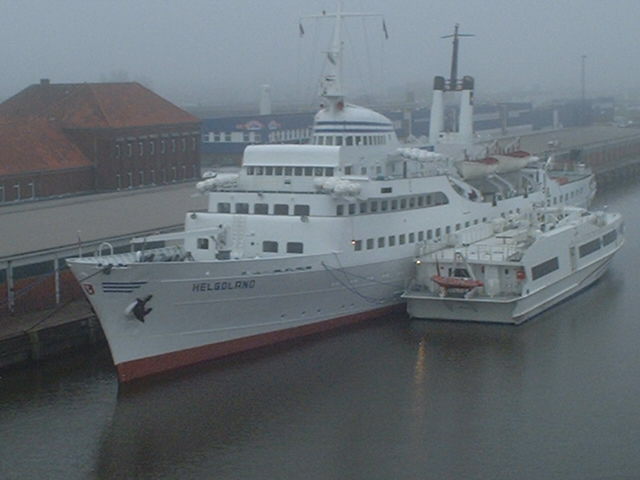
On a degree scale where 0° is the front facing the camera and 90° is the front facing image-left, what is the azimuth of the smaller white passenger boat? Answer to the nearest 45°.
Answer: approximately 225°

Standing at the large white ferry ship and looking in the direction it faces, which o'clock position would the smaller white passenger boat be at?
The smaller white passenger boat is roughly at 7 o'clock from the large white ferry ship.

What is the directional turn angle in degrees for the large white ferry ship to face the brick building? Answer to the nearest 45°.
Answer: approximately 90° to its right

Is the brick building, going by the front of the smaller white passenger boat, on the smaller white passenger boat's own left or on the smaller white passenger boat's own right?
on the smaller white passenger boat's own left

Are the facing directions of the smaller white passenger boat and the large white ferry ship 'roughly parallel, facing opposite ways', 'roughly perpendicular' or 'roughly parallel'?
roughly parallel, facing opposite ways

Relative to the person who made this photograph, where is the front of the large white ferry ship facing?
facing the viewer and to the left of the viewer
